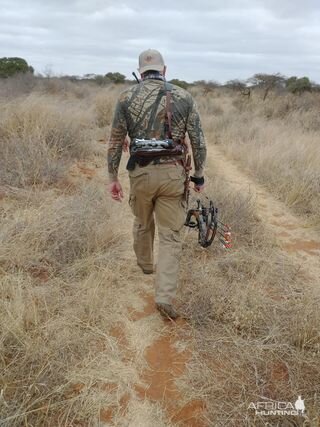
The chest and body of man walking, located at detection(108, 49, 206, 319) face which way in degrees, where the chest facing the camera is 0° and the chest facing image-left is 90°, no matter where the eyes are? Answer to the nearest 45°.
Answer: approximately 180°

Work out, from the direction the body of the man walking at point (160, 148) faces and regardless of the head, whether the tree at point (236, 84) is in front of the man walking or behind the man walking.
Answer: in front

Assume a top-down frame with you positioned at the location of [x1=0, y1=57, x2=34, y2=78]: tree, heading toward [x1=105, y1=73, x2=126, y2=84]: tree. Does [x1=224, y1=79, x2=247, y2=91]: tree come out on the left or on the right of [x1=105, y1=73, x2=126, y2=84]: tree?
right

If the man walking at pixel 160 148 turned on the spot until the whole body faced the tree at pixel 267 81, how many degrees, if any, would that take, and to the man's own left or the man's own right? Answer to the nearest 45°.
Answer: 0° — they already face it

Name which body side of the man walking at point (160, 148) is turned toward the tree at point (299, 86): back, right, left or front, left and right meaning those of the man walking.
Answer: front

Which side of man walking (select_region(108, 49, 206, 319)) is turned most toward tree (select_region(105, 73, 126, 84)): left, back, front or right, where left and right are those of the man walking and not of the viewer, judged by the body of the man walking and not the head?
front

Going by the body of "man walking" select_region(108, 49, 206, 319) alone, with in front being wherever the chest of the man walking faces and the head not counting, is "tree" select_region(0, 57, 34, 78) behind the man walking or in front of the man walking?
in front

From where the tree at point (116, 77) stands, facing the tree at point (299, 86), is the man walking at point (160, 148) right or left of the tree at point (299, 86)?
right
